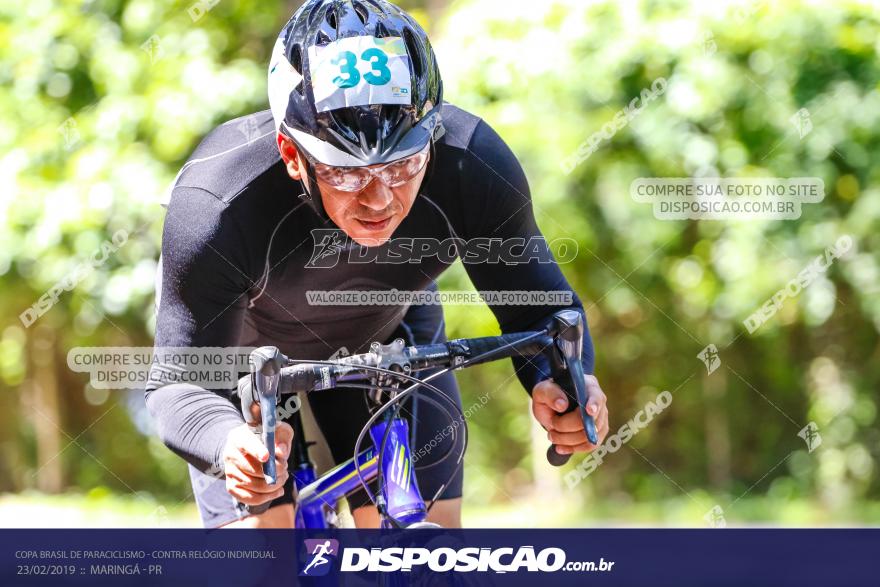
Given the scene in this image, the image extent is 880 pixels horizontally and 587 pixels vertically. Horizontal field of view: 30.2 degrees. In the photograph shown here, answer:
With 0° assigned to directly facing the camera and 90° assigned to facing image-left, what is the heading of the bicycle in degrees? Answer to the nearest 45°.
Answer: approximately 315°

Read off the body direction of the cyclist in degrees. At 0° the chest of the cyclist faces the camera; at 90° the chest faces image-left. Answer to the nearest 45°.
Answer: approximately 315°
